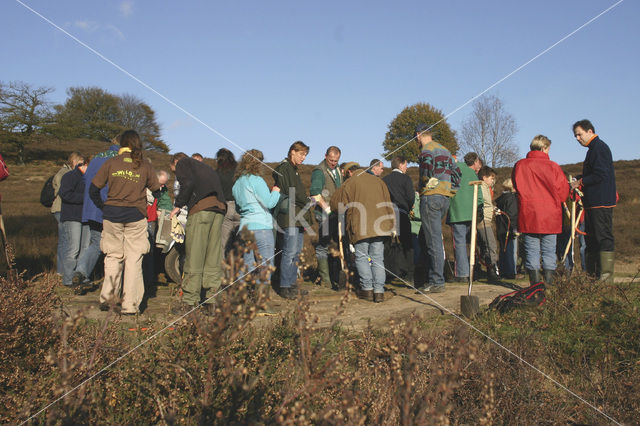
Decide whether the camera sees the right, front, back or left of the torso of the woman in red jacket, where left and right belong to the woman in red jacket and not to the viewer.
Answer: back

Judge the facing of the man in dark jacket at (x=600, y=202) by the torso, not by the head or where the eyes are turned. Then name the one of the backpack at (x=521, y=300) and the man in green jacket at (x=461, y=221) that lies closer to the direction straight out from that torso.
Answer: the man in green jacket

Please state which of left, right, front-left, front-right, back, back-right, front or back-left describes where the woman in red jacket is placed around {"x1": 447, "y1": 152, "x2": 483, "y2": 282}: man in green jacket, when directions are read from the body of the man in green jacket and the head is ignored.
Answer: front-right

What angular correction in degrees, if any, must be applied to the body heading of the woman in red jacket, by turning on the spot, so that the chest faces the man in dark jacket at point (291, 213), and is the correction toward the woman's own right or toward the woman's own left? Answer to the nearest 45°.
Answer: approximately 90° to the woman's own left

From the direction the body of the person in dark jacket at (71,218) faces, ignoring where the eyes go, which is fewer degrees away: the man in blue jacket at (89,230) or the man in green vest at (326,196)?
the man in green vest

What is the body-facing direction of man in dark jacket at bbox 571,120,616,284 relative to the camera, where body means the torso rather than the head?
to the viewer's left

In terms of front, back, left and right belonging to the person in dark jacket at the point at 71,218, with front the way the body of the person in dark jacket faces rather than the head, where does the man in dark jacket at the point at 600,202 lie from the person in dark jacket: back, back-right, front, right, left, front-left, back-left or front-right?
front-right

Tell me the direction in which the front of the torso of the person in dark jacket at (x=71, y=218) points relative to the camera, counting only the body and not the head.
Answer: to the viewer's right

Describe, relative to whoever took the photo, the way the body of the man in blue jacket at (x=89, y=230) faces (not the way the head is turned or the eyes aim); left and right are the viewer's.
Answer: facing to the right of the viewer
